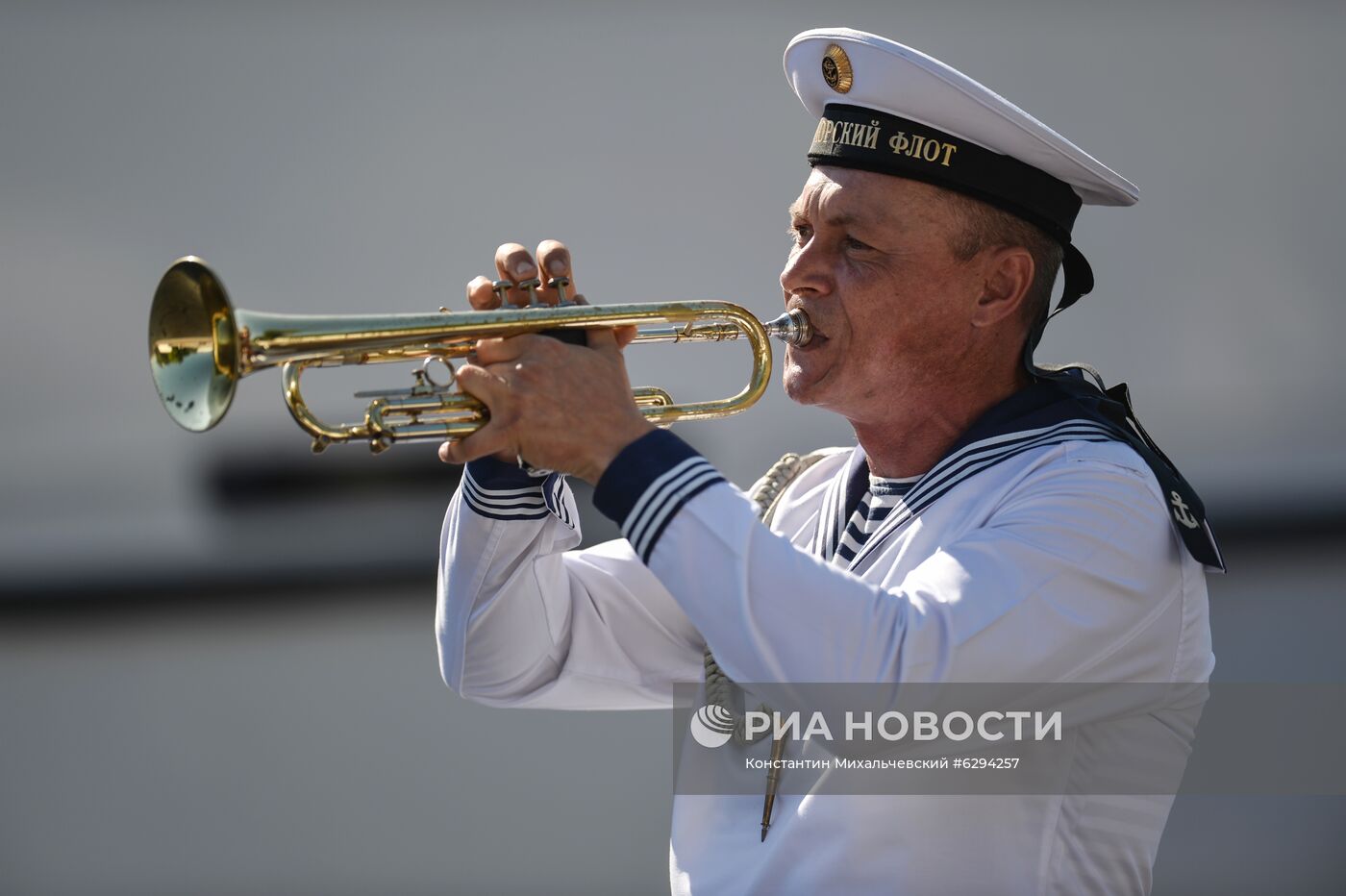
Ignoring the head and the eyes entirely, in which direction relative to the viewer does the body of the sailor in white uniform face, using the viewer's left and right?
facing the viewer and to the left of the viewer
